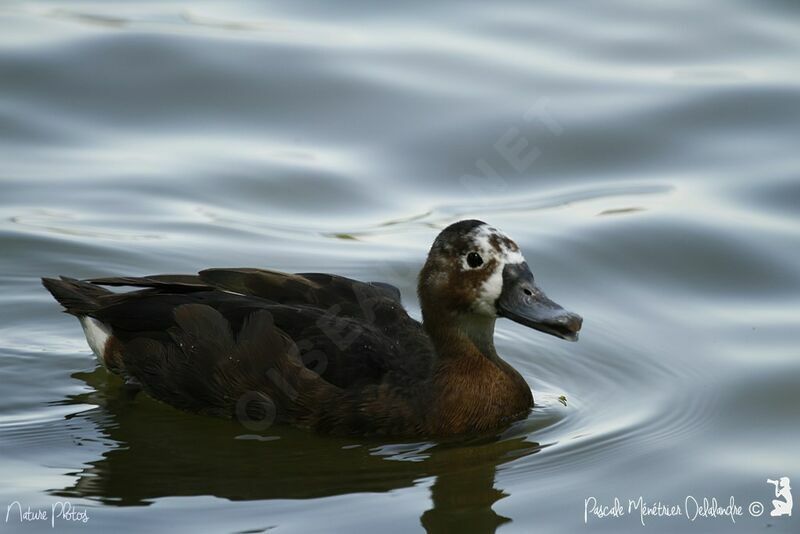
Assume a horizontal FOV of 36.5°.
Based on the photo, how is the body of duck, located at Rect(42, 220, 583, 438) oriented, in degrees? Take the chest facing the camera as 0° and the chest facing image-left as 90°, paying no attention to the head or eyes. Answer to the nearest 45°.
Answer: approximately 270°
